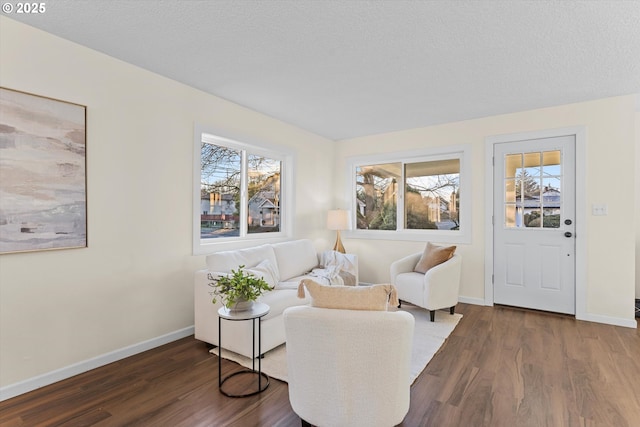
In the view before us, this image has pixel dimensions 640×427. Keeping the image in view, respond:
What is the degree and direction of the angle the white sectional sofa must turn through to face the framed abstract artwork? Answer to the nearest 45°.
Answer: approximately 135° to its right

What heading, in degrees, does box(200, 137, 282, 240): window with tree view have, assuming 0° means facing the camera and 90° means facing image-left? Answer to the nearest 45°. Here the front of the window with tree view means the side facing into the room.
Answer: approximately 315°

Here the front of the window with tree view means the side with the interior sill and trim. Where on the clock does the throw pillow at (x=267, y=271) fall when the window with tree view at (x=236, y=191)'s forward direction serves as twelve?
The throw pillow is roughly at 1 o'clock from the window with tree view.

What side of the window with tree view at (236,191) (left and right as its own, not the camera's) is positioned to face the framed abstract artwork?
right

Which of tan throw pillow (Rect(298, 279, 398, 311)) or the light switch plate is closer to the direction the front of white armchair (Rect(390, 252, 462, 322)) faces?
the tan throw pillow

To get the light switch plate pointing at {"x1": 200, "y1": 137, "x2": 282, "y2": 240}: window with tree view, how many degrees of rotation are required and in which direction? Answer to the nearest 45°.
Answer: approximately 45° to its right

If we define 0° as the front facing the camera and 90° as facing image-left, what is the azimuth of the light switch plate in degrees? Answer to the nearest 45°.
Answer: approximately 0°

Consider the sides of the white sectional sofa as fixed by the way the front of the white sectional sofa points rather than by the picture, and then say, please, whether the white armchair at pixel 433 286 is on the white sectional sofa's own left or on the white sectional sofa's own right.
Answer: on the white sectional sofa's own left
